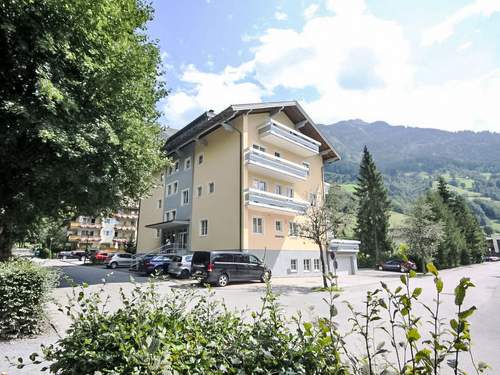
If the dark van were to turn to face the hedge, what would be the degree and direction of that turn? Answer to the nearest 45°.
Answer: approximately 135° to its right

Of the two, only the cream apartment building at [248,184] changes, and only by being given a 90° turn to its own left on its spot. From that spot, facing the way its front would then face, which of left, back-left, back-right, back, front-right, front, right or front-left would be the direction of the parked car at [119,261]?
back

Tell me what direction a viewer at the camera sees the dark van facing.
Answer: facing away from the viewer and to the right of the viewer

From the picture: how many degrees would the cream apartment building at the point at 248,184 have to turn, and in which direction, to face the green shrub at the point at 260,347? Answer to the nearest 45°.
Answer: approximately 45° to its left

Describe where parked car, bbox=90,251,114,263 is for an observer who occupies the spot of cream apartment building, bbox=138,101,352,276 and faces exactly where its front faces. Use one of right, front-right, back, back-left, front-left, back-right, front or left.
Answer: right

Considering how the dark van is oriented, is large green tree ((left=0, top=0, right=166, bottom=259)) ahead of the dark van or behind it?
behind
